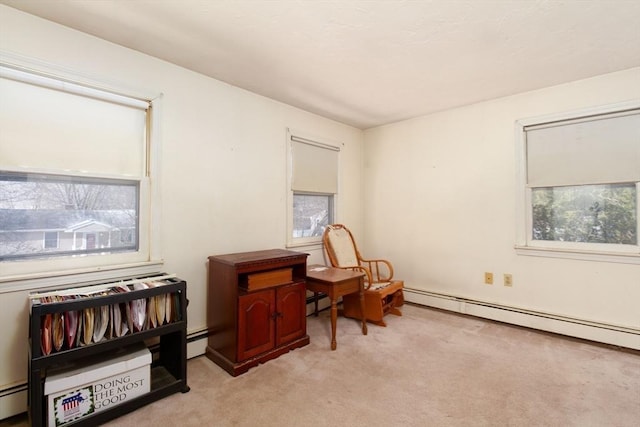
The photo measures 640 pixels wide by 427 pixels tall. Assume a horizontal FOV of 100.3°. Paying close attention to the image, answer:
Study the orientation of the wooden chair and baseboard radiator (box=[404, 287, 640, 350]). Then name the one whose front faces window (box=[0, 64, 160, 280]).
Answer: the baseboard radiator

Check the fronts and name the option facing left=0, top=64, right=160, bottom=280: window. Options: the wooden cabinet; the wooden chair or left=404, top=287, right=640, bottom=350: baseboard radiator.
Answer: the baseboard radiator

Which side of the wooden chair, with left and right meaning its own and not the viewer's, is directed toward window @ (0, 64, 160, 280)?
right

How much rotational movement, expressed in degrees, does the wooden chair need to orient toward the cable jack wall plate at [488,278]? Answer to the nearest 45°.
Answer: approximately 45° to its left

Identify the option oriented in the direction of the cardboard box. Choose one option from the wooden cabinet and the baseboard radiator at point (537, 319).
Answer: the baseboard radiator

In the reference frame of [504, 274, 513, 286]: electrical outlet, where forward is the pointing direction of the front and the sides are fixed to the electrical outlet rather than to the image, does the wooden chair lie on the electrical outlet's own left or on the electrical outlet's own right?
on the electrical outlet's own right

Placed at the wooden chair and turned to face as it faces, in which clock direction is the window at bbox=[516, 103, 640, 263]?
The window is roughly at 11 o'clock from the wooden chair.

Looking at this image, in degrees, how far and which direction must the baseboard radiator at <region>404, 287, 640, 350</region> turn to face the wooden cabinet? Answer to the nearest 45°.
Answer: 0° — it already faces it
